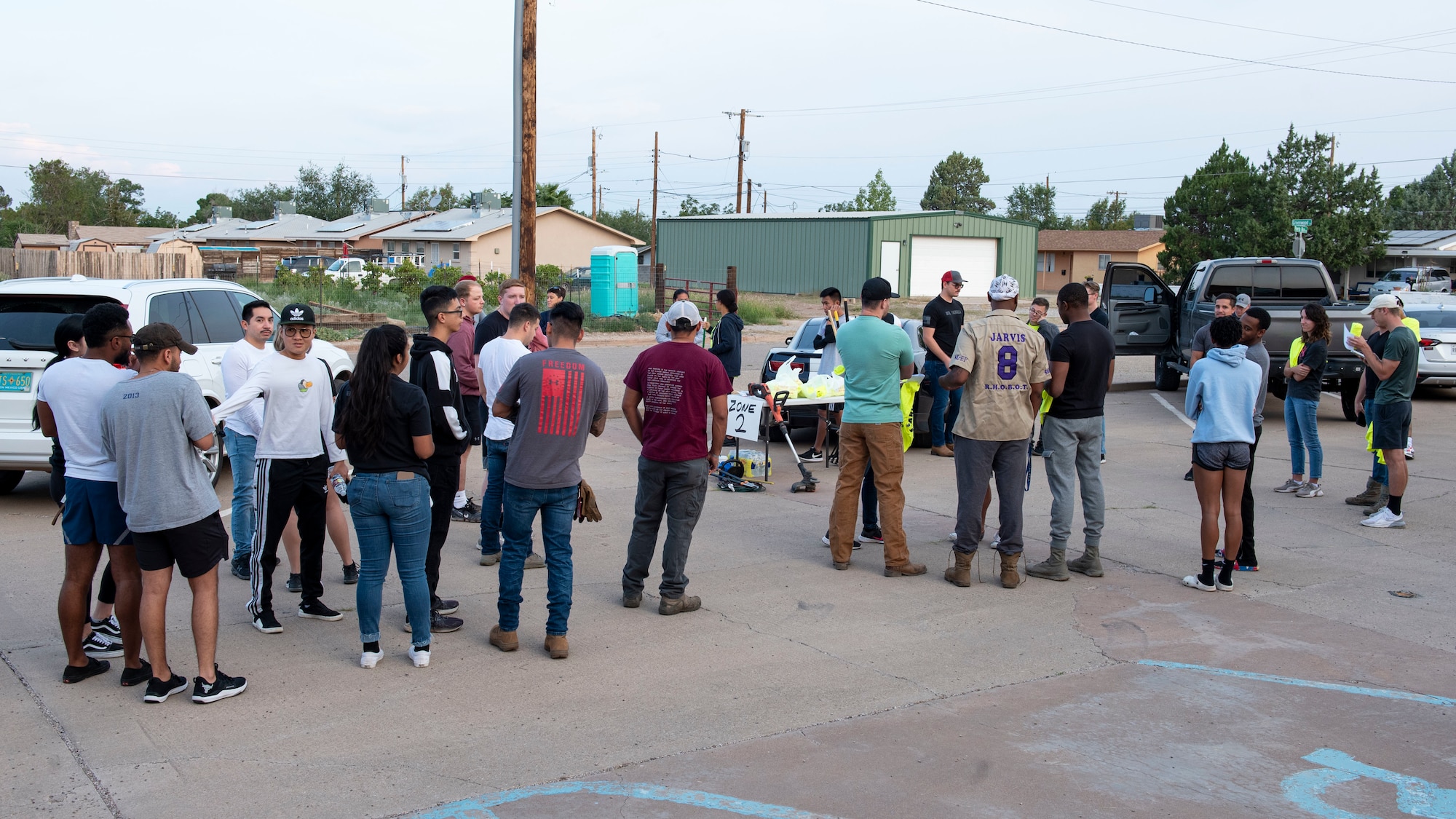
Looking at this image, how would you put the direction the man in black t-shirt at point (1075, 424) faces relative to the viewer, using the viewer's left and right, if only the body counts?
facing away from the viewer and to the left of the viewer

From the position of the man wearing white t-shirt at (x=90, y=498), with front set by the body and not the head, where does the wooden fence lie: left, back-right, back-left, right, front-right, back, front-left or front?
front-left

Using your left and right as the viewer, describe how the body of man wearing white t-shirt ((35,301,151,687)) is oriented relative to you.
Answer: facing away from the viewer and to the right of the viewer

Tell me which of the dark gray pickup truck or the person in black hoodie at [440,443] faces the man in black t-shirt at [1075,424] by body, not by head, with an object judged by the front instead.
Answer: the person in black hoodie

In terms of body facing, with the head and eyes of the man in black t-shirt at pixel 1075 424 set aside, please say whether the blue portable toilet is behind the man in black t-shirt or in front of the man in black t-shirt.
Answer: in front

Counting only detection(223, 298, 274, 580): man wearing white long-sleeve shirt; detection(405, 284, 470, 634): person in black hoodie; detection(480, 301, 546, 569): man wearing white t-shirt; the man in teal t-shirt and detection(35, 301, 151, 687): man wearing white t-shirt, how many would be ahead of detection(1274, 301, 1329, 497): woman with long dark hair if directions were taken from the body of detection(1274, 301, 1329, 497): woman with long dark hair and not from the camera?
5

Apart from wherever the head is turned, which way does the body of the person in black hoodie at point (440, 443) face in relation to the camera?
to the viewer's right

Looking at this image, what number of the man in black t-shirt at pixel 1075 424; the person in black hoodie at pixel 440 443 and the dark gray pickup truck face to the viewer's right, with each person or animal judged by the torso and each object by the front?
1

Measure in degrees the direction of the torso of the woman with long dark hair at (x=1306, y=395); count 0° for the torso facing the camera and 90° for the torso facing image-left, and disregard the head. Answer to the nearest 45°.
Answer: approximately 45°

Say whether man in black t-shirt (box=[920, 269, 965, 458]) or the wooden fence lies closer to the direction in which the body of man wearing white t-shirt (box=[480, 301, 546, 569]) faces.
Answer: the man in black t-shirt

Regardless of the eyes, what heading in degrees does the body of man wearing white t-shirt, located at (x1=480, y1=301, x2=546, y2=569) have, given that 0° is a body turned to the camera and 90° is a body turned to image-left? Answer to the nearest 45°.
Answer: approximately 225°

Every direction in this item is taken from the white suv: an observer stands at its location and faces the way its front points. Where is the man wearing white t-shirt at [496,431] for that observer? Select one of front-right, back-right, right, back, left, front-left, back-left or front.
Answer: right

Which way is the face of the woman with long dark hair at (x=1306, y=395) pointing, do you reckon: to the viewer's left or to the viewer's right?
to the viewer's left

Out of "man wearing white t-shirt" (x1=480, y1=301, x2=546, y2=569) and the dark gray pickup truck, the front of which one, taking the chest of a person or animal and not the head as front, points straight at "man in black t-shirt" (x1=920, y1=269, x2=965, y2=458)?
the man wearing white t-shirt
